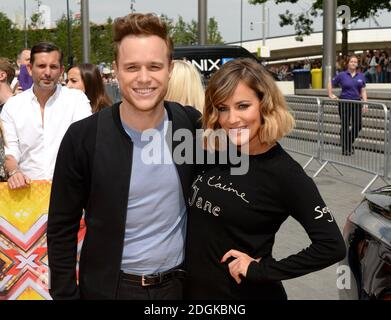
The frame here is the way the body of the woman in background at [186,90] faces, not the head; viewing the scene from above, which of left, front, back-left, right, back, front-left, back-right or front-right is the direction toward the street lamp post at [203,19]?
front

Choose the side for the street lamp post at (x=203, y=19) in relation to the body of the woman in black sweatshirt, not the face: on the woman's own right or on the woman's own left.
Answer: on the woman's own right

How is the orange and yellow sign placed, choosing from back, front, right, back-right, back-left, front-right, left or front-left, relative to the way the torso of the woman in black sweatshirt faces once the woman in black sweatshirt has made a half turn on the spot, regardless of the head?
left

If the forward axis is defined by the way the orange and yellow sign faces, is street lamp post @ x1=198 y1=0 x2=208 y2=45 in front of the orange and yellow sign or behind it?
behind

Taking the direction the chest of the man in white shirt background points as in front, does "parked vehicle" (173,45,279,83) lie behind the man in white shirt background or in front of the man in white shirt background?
behind

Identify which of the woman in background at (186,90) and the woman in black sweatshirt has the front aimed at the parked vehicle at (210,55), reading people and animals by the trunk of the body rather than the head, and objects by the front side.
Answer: the woman in background

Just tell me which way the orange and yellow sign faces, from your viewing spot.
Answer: facing the viewer

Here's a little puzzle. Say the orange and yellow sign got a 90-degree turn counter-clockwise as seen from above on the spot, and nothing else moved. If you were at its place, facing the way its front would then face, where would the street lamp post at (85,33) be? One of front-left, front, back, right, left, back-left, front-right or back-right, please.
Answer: left

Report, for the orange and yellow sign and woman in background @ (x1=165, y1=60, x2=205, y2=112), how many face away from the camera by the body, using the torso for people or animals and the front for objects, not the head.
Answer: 1
